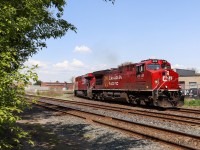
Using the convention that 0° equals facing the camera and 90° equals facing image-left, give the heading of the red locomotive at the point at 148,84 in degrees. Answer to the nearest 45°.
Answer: approximately 315°

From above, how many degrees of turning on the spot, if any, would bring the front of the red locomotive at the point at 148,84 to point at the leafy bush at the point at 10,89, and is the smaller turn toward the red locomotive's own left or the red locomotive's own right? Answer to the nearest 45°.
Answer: approximately 45° to the red locomotive's own right
